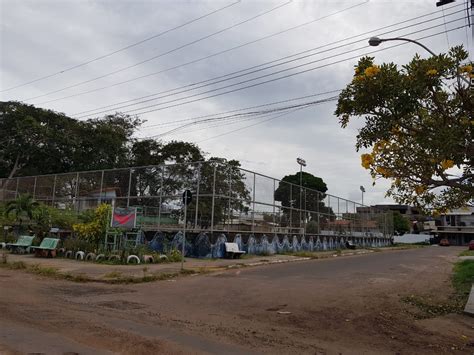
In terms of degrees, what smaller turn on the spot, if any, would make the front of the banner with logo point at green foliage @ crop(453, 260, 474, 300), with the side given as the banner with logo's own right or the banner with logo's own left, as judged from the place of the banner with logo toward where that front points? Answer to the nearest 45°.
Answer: approximately 45° to the banner with logo's own left

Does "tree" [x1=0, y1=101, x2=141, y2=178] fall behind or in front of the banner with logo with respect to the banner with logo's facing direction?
behind

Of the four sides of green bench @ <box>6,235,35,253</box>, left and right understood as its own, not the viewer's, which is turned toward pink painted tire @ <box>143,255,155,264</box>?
left

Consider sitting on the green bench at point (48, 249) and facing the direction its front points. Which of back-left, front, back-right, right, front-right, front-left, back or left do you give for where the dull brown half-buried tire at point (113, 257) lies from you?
left

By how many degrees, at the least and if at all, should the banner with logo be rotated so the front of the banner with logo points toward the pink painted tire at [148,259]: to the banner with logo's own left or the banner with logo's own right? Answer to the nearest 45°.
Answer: approximately 45° to the banner with logo's own left

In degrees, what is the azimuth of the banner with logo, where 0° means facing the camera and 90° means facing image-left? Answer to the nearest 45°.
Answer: approximately 0°

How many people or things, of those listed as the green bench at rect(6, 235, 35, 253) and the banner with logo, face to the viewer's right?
0

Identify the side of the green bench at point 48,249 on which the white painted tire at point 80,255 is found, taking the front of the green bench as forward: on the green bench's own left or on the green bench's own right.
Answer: on the green bench's own left

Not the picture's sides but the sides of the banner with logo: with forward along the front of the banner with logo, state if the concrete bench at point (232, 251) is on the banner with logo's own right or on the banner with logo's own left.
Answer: on the banner with logo's own left
